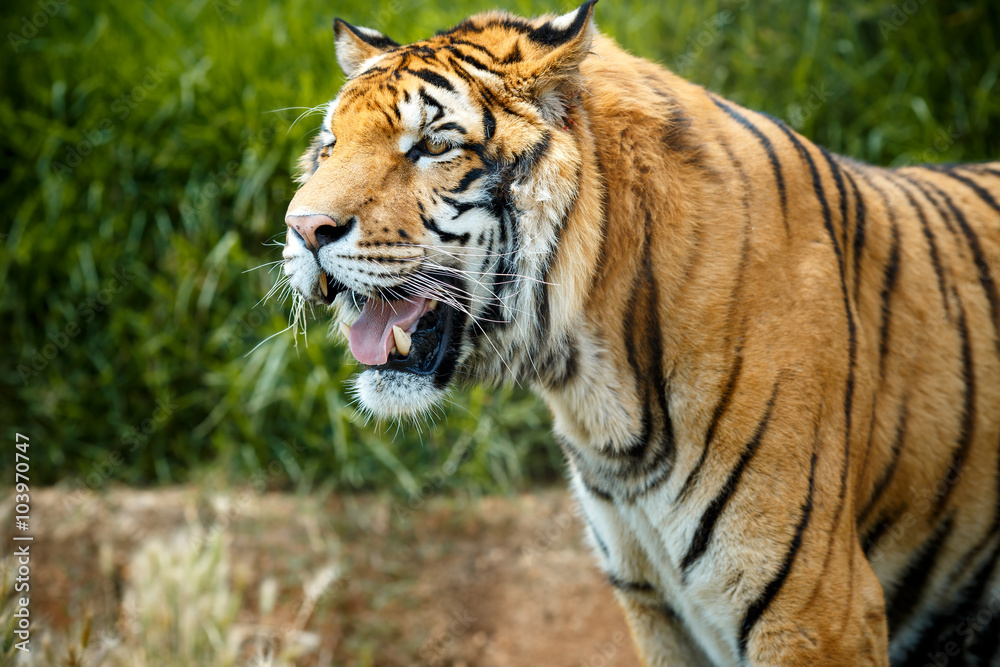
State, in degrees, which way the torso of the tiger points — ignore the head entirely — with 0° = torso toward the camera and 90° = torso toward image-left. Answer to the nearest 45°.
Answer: approximately 45°
